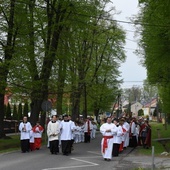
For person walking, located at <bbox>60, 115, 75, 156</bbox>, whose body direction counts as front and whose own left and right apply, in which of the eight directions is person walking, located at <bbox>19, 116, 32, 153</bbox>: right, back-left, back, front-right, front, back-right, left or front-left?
back-right

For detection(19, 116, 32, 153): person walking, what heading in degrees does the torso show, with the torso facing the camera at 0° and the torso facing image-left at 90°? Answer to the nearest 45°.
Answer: approximately 0°

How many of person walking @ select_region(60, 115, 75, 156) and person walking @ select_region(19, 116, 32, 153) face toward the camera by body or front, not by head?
2

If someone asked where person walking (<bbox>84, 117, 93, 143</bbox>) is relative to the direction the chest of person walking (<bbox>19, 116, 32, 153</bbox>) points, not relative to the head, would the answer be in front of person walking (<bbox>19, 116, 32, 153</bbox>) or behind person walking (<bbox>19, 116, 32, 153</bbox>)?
behind

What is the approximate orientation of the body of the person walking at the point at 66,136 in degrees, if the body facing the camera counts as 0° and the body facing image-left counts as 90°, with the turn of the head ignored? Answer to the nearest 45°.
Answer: approximately 0°

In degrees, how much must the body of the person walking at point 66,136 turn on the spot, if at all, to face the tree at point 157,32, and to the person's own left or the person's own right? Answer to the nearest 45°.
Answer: approximately 135° to the person's own left
